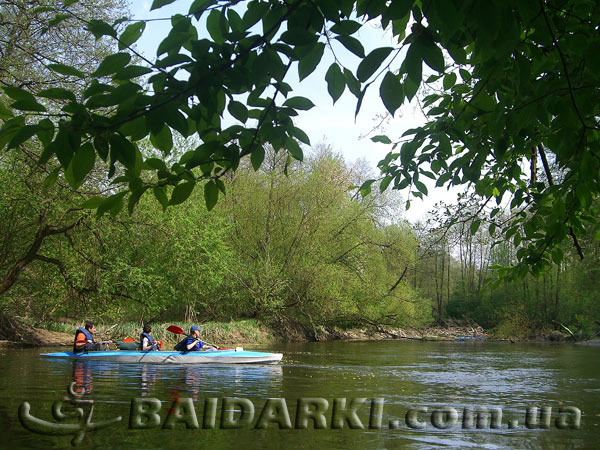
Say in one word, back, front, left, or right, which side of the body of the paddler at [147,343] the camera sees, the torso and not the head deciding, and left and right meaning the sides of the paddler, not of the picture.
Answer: right

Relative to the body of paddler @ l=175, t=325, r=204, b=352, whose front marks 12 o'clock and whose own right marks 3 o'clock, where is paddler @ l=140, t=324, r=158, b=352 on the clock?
paddler @ l=140, t=324, r=158, b=352 is roughly at 6 o'clock from paddler @ l=175, t=325, r=204, b=352.

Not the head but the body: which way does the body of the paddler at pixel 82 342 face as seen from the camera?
to the viewer's right

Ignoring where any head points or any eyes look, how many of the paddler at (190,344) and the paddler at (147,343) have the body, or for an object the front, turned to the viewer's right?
2

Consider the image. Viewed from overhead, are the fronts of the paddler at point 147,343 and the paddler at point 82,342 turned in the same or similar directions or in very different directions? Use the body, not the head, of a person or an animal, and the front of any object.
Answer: same or similar directions

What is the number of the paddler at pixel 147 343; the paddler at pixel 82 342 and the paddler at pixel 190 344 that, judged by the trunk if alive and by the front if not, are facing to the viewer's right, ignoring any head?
3

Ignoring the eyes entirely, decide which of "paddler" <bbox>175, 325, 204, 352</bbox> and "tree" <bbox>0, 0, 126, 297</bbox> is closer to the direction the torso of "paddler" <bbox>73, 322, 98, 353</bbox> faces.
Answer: the paddler

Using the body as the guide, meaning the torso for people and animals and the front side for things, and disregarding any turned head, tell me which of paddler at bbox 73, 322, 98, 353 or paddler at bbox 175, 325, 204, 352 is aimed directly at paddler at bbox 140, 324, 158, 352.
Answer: paddler at bbox 73, 322, 98, 353

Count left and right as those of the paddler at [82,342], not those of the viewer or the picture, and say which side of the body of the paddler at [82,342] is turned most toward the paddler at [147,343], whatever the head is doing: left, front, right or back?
front

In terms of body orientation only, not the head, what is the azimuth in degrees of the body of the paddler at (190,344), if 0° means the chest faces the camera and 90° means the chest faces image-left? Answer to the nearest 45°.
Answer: approximately 270°

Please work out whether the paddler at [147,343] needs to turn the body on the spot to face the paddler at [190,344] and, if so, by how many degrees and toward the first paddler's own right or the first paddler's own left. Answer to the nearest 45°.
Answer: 0° — they already face them
